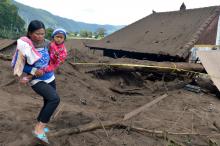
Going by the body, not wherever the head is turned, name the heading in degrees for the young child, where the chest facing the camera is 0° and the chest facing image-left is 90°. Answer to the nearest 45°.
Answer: approximately 45°

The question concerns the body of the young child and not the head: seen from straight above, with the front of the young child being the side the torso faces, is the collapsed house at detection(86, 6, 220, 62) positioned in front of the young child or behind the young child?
behind
